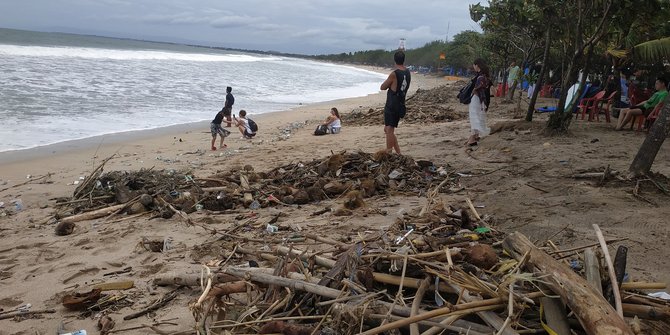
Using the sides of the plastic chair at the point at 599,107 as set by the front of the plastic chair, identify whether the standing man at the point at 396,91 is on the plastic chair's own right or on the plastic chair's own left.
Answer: on the plastic chair's own left

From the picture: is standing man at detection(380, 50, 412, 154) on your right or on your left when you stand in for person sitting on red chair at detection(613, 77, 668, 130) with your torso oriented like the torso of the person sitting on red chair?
on your left

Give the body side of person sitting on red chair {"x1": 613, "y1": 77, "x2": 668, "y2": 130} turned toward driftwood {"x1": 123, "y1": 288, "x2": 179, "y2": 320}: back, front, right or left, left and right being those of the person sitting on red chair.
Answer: left

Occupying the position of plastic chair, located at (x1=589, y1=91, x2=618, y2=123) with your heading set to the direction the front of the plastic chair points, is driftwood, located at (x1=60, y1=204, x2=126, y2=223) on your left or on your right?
on your left

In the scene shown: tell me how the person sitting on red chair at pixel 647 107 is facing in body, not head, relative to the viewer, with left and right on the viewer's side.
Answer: facing to the left of the viewer

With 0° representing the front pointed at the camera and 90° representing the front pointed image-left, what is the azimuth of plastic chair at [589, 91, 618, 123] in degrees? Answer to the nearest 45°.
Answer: approximately 90°

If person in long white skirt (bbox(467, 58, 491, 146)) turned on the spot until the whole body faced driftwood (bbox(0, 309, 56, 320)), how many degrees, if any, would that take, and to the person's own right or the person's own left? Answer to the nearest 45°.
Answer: approximately 45° to the person's own left

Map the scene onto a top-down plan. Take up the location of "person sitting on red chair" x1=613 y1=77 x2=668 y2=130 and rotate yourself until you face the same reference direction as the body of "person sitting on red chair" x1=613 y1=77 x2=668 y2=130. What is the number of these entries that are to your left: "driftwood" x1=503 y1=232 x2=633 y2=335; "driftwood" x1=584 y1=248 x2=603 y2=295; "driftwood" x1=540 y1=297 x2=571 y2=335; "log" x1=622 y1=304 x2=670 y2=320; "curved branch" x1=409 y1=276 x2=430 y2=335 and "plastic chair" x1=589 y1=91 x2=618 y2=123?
5
